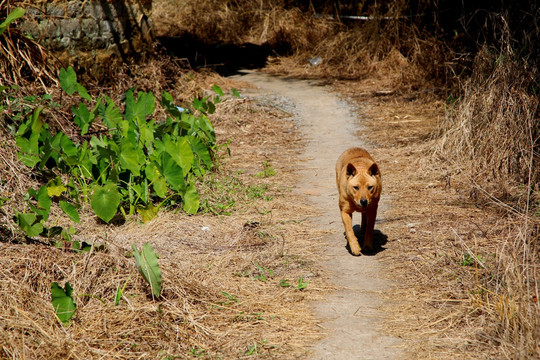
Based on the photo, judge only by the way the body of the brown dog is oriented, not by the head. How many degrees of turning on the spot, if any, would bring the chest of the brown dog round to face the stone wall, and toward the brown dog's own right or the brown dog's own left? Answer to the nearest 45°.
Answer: approximately 135° to the brown dog's own right

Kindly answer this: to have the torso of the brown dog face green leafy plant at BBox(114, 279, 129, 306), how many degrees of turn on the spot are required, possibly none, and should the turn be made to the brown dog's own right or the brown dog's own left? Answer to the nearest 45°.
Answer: approximately 45° to the brown dog's own right

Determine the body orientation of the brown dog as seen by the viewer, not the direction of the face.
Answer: toward the camera

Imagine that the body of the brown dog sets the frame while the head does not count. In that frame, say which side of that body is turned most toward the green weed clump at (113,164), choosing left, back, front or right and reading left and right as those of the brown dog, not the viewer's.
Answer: right

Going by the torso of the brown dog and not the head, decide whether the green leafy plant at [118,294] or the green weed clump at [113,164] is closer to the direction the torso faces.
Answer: the green leafy plant

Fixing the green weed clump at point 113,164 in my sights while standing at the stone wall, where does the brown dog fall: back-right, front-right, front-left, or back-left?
front-left

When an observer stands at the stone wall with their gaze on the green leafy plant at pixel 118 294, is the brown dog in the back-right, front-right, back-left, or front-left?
front-left
